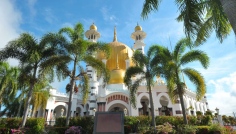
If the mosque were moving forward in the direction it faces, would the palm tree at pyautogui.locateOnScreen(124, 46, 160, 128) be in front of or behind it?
in front

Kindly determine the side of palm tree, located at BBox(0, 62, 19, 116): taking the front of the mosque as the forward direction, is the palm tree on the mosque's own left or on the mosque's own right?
on the mosque's own right

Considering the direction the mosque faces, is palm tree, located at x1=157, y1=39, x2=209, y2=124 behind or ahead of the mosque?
ahead

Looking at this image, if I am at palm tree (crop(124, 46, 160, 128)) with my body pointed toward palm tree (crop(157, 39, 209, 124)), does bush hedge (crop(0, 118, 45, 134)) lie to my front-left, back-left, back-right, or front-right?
back-right

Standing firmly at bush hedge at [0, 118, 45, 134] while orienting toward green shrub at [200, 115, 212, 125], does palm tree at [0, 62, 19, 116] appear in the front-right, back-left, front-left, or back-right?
back-left

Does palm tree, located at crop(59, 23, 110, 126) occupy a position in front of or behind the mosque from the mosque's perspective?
in front

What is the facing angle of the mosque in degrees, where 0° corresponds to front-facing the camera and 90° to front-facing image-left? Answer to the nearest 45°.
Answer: approximately 0°
